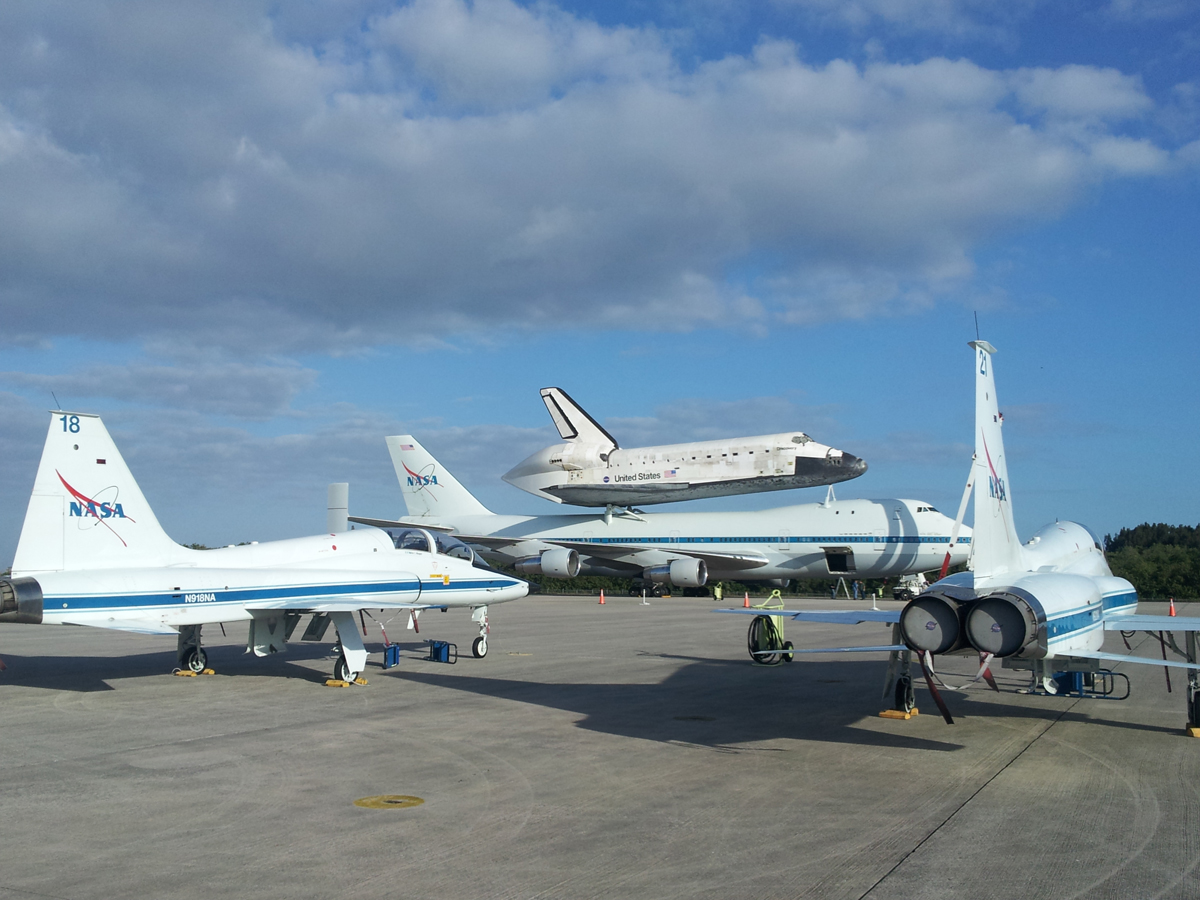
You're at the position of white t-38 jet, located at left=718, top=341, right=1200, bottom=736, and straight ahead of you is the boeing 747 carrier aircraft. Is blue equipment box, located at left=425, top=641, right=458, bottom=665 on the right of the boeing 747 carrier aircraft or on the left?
left

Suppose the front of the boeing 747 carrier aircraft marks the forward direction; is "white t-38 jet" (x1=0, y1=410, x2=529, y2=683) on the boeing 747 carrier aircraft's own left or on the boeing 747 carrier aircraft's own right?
on the boeing 747 carrier aircraft's own right

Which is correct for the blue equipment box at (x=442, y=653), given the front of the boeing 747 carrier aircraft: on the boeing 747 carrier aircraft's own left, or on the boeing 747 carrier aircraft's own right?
on the boeing 747 carrier aircraft's own right

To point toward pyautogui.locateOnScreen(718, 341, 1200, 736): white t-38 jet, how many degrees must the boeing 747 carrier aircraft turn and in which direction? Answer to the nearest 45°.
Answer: approximately 45° to its right

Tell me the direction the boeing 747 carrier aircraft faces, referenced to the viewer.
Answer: facing the viewer and to the right of the viewer
